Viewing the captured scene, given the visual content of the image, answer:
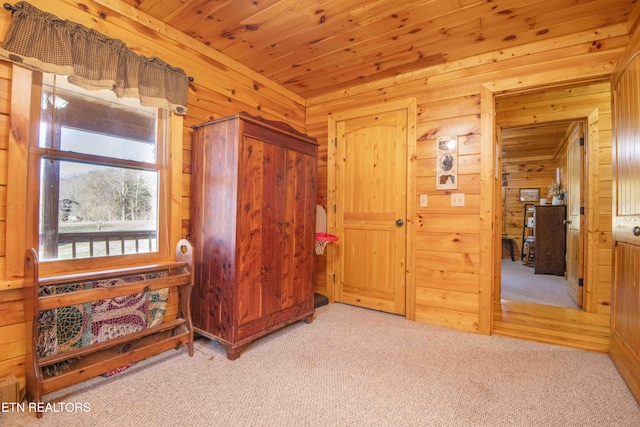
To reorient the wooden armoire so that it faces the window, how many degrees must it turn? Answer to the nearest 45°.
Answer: approximately 135° to its right

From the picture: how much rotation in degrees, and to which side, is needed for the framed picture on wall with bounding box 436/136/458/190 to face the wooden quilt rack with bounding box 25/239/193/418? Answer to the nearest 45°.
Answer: approximately 45° to its right

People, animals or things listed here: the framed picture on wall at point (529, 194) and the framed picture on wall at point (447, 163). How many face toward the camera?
2

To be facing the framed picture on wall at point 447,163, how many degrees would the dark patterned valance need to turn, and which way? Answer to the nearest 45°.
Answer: approximately 45° to its left

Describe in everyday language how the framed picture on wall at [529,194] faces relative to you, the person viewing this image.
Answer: facing the viewer

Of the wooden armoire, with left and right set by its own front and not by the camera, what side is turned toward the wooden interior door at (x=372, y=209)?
left

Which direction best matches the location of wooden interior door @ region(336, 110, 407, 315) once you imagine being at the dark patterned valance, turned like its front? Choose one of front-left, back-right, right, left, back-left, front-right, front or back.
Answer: front-left

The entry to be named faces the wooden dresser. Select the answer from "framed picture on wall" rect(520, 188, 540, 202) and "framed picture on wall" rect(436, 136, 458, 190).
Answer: "framed picture on wall" rect(520, 188, 540, 202)

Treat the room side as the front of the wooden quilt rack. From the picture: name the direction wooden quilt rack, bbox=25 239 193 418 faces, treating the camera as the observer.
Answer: facing the viewer and to the right of the viewer
